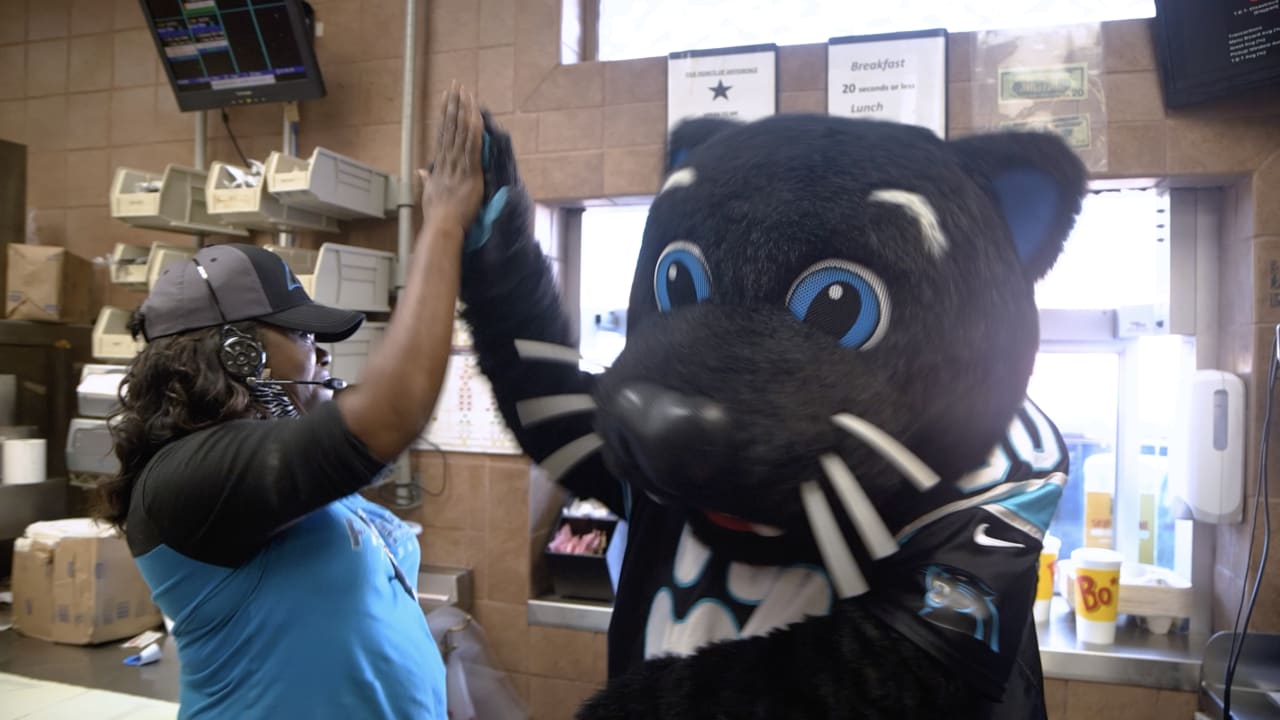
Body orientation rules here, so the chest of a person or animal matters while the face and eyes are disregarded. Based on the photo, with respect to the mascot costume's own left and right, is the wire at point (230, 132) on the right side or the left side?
on its right

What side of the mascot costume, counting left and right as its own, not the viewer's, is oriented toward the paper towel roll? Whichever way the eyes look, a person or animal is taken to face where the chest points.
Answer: right

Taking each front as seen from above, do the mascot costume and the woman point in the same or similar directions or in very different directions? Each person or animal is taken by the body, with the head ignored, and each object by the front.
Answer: very different directions

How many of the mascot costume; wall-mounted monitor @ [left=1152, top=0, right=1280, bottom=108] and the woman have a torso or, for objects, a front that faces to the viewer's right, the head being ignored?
1

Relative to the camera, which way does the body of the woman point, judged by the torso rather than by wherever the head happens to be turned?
to the viewer's right

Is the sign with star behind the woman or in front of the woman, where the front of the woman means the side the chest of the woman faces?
in front

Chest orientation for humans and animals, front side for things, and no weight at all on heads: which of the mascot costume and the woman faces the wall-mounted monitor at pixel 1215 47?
the woman

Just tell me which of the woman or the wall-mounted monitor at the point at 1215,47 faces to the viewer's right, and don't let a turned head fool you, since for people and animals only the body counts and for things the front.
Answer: the woman

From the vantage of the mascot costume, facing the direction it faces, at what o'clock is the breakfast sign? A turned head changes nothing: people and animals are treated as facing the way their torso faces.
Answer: The breakfast sign is roughly at 5 o'clock from the mascot costume.

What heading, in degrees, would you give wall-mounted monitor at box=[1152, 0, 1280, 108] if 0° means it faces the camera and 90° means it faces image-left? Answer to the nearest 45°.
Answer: approximately 45°

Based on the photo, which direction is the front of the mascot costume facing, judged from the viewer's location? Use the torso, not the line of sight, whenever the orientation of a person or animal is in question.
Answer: facing the viewer and to the left of the viewer

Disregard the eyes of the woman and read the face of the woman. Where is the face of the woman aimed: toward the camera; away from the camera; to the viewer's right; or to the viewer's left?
to the viewer's right

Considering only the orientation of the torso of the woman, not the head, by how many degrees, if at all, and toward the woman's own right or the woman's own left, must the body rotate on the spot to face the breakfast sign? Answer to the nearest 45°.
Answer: approximately 45° to the woman's own left

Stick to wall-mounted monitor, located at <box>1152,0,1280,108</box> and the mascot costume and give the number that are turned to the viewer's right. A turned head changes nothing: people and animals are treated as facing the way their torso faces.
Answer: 0

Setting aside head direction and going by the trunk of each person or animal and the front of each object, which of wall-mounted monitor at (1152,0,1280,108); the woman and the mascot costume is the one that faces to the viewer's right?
the woman
